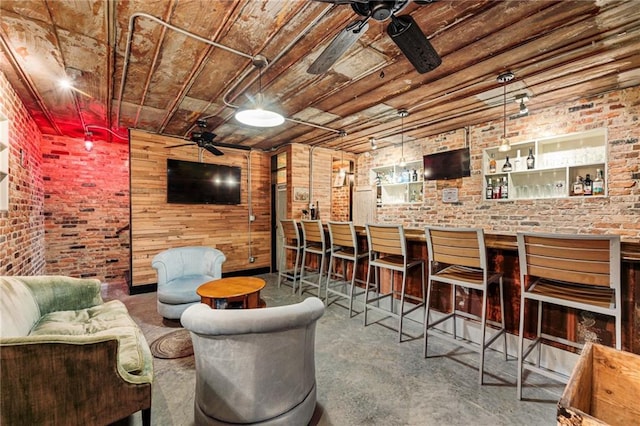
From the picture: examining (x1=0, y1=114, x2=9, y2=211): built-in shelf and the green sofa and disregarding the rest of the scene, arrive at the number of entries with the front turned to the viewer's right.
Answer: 2

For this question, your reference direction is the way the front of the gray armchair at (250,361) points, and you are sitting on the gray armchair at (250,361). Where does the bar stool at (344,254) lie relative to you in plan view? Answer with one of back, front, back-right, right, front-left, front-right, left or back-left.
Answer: front-right

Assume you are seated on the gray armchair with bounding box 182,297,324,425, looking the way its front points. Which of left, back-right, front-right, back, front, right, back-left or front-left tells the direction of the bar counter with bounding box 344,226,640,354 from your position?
right

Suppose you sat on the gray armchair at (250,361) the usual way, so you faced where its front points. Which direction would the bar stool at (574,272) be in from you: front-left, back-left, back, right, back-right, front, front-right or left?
right

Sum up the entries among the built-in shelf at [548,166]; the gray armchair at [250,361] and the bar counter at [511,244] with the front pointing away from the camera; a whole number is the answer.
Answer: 1

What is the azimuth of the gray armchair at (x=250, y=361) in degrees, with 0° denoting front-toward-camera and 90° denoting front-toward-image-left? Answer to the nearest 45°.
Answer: approximately 180°

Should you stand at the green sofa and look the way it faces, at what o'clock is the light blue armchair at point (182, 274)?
The light blue armchair is roughly at 10 o'clock from the green sofa.

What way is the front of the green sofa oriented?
to the viewer's right

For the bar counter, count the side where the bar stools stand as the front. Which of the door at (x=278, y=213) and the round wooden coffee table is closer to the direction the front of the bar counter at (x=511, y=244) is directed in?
the round wooden coffee table

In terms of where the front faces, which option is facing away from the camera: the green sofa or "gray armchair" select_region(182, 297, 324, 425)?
the gray armchair

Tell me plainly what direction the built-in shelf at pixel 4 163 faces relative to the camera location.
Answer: facing to the right of the viewer

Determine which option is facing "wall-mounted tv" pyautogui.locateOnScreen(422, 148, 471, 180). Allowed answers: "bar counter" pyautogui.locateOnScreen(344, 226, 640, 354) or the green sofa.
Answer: the green sofa

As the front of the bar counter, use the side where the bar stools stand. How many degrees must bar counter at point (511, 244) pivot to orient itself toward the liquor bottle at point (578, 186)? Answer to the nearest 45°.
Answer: approximately 135° to its right

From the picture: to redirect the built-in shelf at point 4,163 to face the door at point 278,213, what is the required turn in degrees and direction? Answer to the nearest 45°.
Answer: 0° — it already faces it

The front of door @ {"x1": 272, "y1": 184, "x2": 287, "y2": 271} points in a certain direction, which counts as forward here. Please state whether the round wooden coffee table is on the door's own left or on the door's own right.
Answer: on the door's own right

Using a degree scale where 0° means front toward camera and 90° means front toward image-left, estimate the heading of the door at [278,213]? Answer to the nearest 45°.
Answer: approximately 315°
